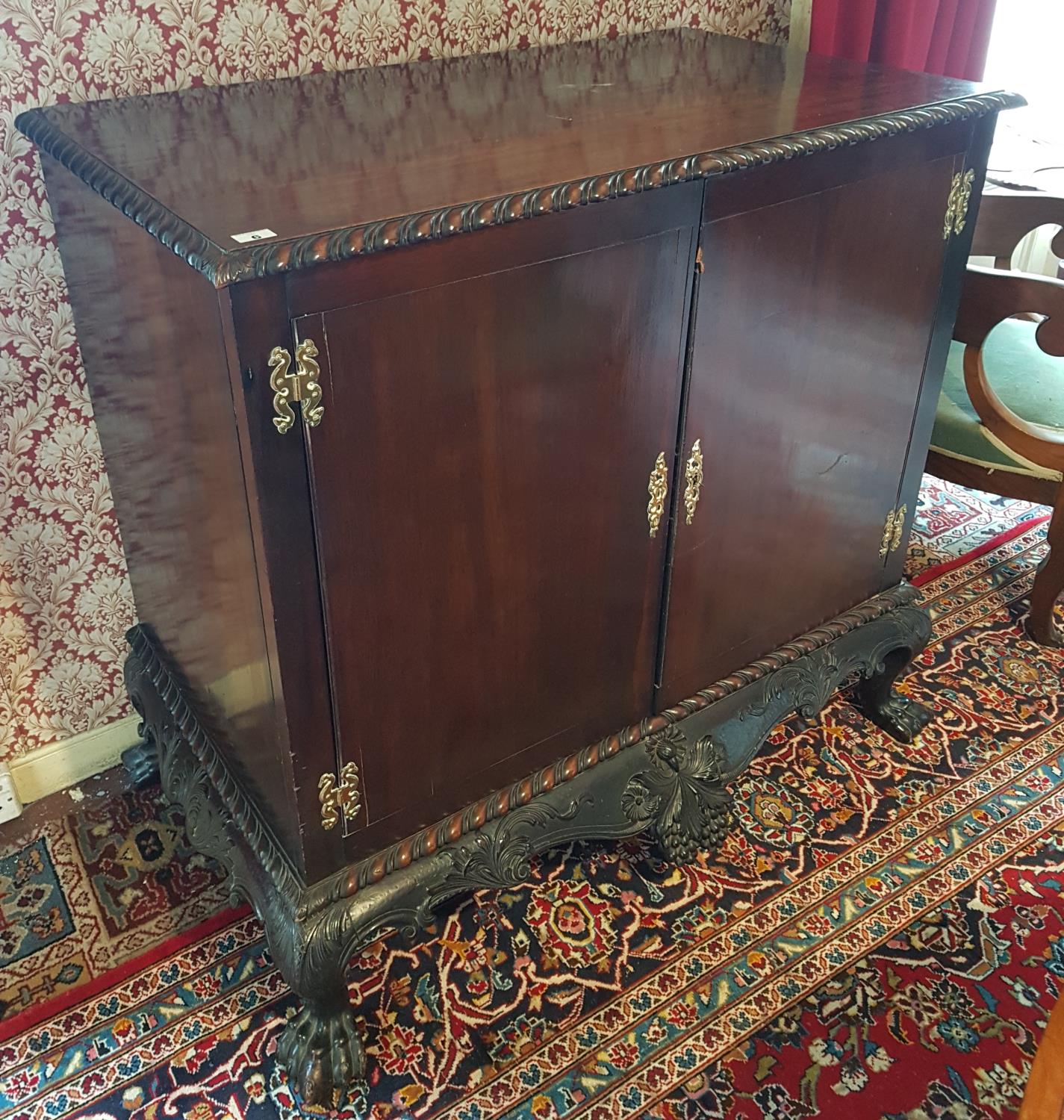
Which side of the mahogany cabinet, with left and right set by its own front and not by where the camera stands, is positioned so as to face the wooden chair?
left

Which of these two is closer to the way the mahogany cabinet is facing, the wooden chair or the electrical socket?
the wooden chair

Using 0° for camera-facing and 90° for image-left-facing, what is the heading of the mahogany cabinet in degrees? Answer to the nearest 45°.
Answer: approximately 315°

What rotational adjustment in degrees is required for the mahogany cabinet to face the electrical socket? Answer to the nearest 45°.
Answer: approximately 135° to its right
